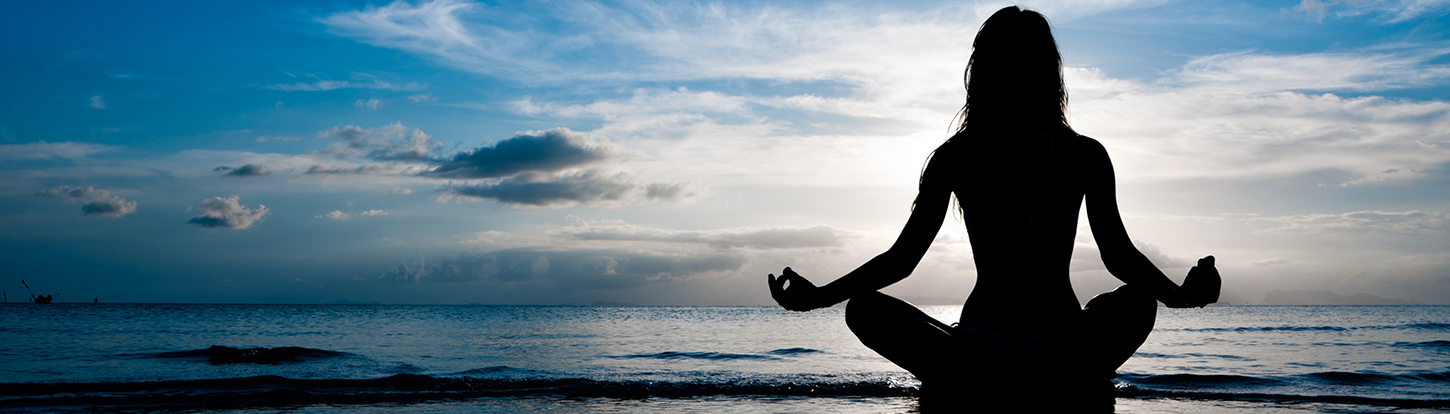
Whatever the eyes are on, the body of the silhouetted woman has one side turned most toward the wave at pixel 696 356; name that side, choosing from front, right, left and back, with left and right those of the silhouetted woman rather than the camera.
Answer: front

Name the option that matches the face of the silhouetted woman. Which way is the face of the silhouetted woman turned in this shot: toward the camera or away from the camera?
away from the camera

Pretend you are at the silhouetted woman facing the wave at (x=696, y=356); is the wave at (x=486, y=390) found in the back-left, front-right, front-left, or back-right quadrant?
front-left

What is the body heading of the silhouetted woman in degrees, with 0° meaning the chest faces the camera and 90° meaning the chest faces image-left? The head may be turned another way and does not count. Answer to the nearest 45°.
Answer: approximately 180°

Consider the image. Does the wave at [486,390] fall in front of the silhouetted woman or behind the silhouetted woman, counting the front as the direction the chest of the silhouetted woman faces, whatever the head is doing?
in front

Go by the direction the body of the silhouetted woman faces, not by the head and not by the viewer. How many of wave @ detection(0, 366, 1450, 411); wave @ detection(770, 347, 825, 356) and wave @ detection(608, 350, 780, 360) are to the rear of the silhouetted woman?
0

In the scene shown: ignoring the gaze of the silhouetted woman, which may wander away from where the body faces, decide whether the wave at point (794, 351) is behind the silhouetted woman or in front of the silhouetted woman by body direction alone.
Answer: in front

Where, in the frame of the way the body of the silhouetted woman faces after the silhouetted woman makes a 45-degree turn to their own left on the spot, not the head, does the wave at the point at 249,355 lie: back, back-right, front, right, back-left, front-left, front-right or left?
front
